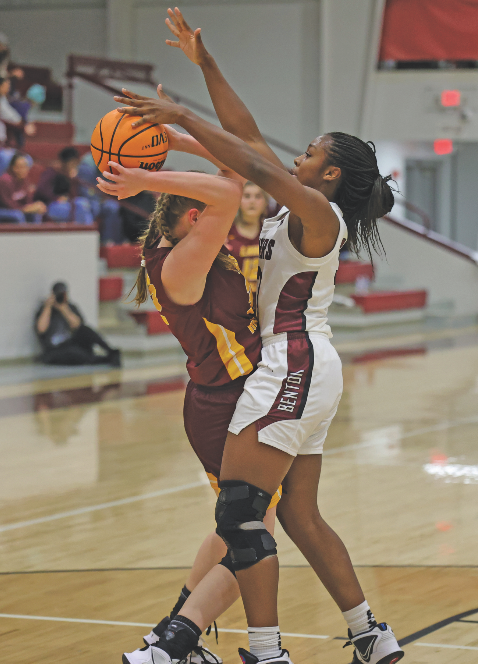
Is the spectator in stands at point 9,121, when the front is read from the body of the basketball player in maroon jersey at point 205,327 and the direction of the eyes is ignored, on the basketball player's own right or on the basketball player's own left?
on the basketball player's own left

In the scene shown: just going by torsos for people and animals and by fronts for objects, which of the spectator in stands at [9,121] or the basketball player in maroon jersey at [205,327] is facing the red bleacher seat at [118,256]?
the spectator in stands

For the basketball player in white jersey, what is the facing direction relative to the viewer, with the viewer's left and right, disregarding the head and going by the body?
facing to the left of the viewer

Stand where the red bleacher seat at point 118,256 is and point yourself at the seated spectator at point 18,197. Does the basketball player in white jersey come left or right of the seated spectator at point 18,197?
left

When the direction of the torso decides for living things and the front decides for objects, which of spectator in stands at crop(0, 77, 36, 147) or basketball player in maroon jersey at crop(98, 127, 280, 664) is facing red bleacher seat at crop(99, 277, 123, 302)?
the spectator in stands

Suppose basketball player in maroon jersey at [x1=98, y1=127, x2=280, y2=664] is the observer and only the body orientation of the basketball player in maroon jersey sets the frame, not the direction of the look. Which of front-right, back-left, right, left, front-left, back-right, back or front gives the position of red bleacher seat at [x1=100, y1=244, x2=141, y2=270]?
left

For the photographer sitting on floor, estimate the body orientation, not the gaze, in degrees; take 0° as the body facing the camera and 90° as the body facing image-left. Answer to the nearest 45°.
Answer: approximately 0°

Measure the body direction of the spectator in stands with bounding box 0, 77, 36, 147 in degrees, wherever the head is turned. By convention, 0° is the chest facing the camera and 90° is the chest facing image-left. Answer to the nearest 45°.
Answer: approximately 315°

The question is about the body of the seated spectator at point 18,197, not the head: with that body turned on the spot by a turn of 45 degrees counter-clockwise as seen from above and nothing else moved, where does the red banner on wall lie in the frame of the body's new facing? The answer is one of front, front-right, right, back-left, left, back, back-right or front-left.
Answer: front-left
